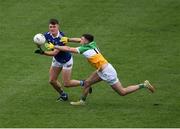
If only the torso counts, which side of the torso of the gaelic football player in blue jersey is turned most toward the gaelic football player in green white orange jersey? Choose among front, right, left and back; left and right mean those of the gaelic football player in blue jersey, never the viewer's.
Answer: left
